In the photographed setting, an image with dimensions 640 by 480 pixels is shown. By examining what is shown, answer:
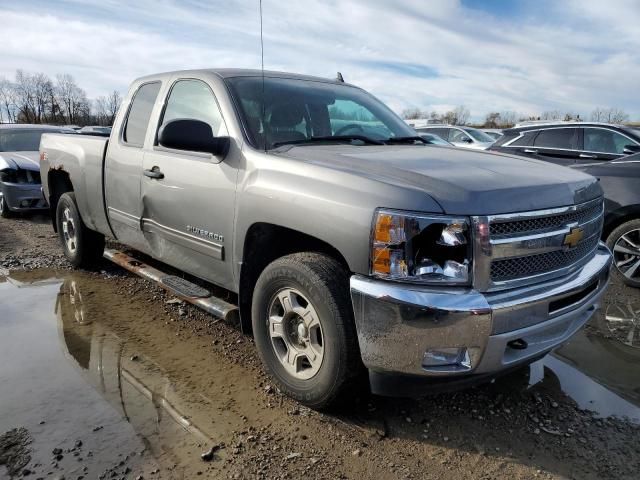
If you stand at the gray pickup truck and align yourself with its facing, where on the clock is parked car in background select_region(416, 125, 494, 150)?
The parked car in background is roughly at 8 o'clock from the gray pickup truck.

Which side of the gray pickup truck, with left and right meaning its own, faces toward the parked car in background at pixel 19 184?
back

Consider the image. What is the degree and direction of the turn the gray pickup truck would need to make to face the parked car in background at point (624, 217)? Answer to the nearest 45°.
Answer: approximately 90° to its left

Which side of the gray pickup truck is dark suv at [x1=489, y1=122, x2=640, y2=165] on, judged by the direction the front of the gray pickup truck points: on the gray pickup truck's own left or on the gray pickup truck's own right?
on the gray pickup truck's own left
